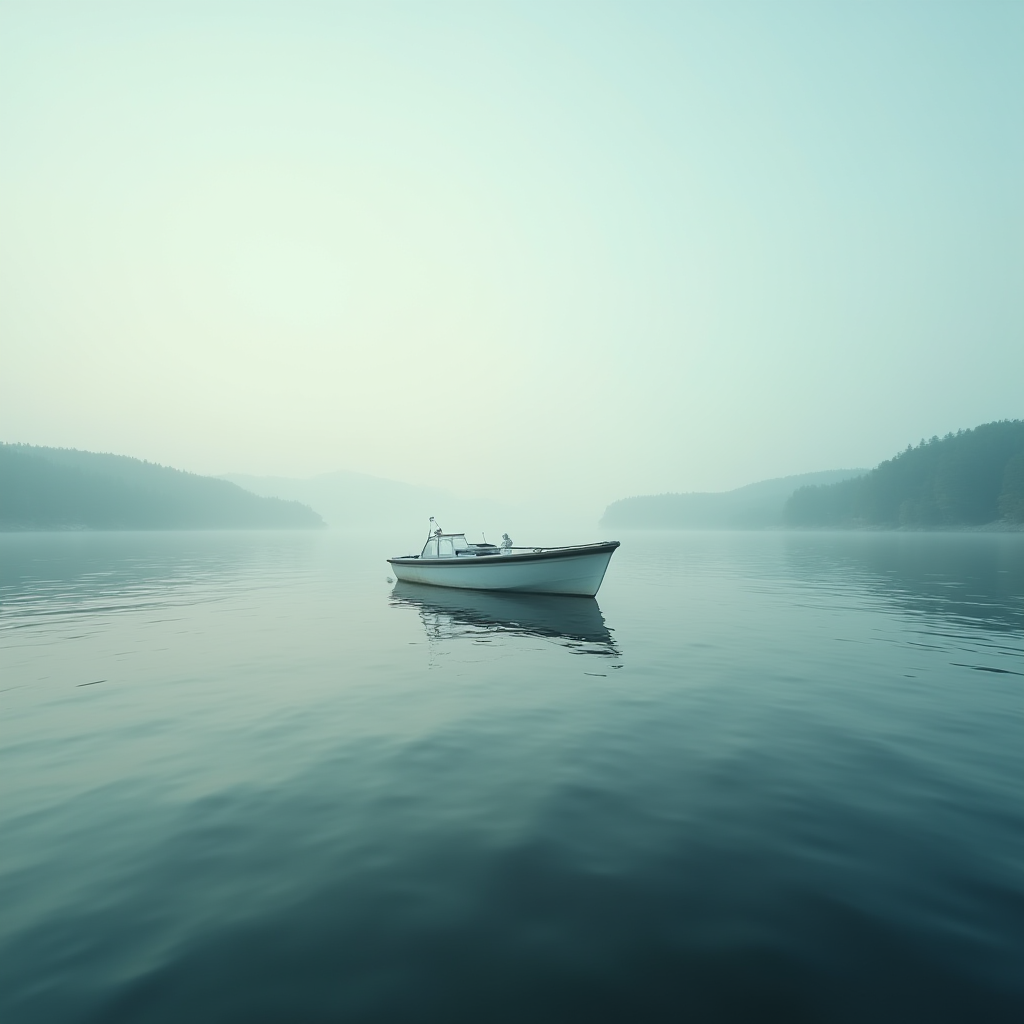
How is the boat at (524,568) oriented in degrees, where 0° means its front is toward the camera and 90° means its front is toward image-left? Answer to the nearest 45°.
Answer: approximately 315°
